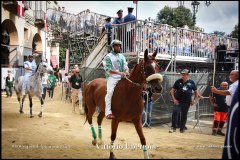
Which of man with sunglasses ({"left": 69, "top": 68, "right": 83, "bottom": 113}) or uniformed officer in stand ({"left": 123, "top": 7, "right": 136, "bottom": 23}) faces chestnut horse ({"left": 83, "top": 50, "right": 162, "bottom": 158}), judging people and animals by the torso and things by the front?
the man with sunglasses

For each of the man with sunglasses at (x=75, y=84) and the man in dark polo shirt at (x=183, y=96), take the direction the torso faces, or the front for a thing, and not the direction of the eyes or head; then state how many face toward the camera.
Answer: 2

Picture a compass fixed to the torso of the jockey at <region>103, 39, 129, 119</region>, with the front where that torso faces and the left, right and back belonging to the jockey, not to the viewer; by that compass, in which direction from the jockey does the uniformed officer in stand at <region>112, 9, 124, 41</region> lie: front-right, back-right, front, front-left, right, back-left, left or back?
back-left

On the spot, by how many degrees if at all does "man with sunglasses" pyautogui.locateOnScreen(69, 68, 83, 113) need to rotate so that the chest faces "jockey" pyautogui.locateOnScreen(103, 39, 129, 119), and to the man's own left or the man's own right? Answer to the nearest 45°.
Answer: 0° — they already face them

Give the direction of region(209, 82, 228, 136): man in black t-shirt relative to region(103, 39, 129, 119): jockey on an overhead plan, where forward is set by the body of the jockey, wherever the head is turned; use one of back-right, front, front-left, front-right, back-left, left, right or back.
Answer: left

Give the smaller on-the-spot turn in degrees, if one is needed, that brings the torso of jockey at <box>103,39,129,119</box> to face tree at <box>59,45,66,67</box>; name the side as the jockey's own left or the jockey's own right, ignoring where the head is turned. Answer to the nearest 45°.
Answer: approximately 135° to the jockey's own left

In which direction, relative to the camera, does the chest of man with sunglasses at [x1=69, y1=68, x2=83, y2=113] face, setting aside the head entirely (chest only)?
toward the camera

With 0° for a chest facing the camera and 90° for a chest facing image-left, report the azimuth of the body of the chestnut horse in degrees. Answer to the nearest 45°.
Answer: approximately 315°

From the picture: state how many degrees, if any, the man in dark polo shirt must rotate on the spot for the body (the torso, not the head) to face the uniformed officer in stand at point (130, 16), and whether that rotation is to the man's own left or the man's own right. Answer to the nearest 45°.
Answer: approximately 135° to the man's own right

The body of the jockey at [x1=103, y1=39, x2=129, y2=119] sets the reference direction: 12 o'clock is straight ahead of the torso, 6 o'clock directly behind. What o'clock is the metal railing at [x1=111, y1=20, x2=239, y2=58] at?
The metal railing is roughly at 8 o'clock from the jockey.

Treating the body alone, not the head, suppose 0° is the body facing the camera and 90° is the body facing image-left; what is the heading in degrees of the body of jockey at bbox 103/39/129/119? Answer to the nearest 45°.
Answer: approximately 315°

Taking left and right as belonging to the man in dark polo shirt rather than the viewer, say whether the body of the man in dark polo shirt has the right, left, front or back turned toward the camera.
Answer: front
